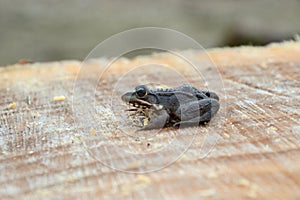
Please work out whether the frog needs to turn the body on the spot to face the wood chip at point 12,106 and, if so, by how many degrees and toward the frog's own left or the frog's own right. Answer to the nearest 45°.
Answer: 0° — it already faces it

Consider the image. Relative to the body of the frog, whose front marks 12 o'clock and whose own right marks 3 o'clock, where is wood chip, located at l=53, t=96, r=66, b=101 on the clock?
The wood chip is roughly at 1 o'clock from the frog.

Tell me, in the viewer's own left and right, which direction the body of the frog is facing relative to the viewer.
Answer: facing to the left of the viewer
